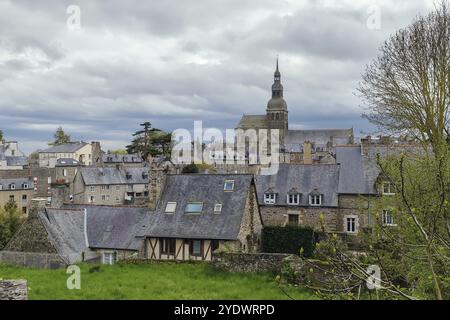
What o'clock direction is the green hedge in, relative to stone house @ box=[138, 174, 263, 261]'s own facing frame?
The green hedge is roughly at 8 o'clock from the stone house.

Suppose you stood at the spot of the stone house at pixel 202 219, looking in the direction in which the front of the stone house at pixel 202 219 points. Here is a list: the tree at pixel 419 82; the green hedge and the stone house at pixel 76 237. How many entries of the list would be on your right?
1

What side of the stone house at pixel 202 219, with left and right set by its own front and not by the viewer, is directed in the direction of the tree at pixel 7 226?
right

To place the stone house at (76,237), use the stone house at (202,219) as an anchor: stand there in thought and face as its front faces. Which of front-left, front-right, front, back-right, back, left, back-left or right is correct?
right

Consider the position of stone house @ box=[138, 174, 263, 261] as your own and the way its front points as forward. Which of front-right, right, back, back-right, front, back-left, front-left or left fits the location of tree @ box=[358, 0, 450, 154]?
front-left

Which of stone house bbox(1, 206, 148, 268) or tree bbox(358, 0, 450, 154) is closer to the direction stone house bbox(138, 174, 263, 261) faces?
the tree

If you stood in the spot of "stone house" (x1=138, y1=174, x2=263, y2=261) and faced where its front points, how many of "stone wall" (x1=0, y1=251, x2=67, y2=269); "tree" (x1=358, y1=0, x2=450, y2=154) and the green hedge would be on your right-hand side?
1

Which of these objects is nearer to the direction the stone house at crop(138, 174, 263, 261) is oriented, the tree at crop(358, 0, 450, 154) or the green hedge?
the tree

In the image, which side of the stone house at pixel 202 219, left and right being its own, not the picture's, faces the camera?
front

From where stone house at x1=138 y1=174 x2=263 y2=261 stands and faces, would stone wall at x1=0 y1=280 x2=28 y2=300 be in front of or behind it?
in front

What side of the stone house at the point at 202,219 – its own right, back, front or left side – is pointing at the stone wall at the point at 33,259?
right
